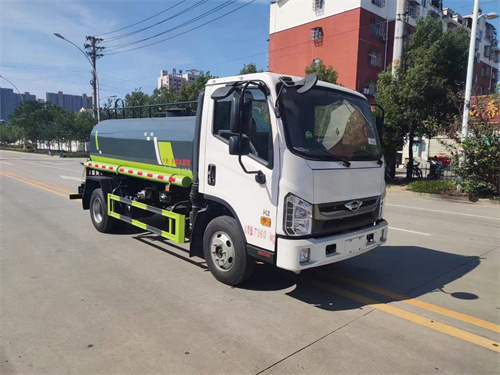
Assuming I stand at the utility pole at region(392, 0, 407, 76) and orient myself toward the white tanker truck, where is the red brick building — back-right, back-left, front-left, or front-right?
back-right

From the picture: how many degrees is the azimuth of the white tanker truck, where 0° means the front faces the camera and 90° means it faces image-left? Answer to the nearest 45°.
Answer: approximately 315°

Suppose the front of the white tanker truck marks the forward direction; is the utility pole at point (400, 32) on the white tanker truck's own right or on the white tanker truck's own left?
on the white tanker truck's own left

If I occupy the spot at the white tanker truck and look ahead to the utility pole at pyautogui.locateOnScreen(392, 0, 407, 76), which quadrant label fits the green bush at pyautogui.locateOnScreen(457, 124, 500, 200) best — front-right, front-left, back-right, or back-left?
front-right

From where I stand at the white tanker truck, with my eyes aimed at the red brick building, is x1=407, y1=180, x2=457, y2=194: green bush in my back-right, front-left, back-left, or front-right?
front-right

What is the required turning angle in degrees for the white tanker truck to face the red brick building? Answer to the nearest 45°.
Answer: approximately 135° to its left

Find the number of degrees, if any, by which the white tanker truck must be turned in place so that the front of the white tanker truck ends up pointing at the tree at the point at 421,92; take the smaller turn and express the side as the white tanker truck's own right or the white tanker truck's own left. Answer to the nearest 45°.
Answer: approximately 90° to the white tanker truck's own left

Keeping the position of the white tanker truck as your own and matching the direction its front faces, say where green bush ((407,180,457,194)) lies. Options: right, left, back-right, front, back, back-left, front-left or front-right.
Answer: left

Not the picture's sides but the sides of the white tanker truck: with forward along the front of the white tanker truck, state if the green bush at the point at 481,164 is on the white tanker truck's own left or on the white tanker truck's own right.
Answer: on the white tanker truck's own left

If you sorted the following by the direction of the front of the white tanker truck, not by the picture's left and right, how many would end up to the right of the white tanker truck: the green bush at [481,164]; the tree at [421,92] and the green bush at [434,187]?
0
